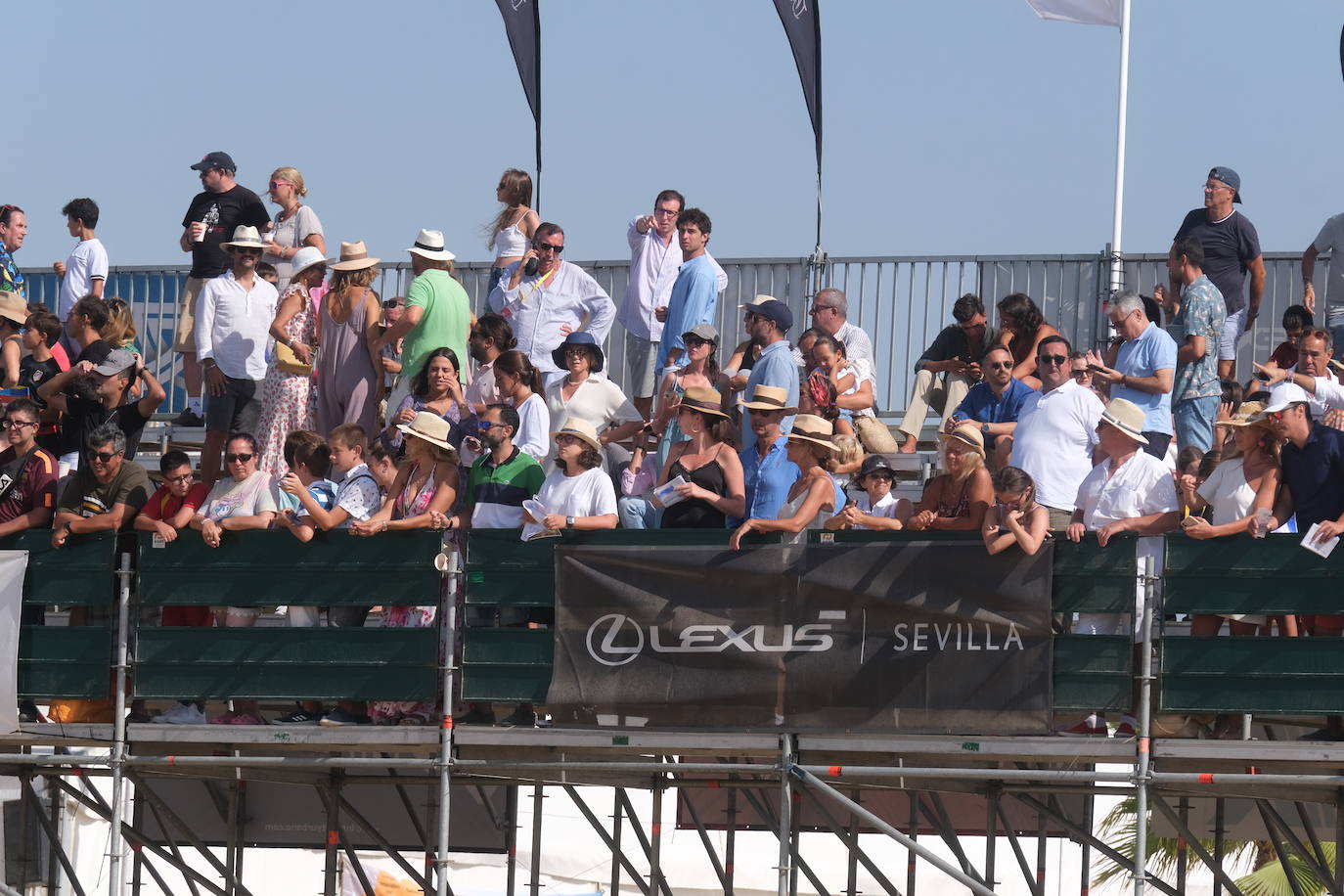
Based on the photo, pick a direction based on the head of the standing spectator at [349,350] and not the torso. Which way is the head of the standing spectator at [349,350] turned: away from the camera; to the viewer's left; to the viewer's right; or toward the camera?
away from the camera

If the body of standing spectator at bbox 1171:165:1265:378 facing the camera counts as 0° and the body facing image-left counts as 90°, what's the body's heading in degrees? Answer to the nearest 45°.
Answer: approximately 45°

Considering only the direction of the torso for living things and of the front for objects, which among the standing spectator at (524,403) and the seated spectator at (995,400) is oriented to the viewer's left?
the standing spectator

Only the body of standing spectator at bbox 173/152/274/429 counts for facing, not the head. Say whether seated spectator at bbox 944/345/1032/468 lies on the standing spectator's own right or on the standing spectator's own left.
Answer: on the standing spectator's own left

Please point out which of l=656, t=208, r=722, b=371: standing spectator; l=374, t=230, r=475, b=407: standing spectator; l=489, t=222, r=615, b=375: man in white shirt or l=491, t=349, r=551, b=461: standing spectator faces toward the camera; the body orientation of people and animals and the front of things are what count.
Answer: the man in white shirt

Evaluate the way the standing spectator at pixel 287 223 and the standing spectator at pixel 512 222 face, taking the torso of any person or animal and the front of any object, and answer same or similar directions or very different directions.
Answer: same or similar directions

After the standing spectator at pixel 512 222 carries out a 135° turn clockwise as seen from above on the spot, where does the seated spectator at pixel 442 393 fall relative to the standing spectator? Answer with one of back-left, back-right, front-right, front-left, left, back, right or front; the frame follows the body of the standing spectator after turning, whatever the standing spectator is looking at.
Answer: back

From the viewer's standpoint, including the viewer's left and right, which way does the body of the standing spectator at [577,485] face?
facing the viewer and to the left of the viewer

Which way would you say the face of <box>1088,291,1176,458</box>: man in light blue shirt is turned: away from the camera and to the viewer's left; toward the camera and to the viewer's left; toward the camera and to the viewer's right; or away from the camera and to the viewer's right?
toward the camera and to the viewer's left

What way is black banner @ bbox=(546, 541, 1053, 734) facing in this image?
toward the camera

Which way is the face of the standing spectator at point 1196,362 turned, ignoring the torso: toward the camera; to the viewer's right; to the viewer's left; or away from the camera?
to the viewer's left
